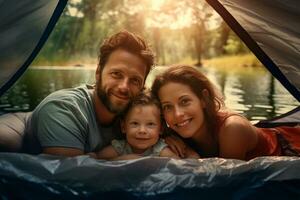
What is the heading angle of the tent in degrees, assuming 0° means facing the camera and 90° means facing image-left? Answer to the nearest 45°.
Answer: approximately 180°
